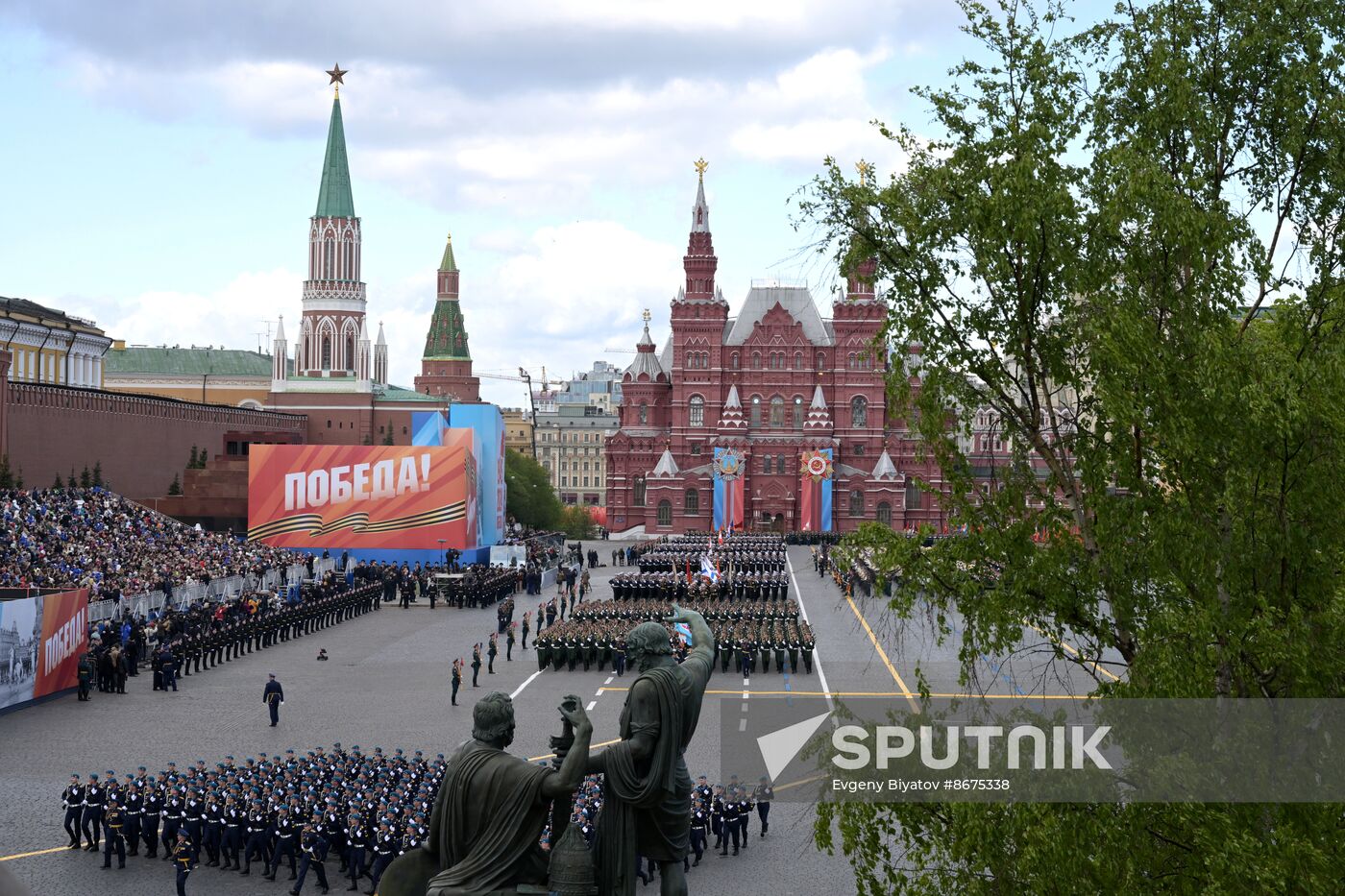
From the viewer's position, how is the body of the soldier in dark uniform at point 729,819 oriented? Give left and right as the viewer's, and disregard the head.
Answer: facing the viewer and to the left of the viewer

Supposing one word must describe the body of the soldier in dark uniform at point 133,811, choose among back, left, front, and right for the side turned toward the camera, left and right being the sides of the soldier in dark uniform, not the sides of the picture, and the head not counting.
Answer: front

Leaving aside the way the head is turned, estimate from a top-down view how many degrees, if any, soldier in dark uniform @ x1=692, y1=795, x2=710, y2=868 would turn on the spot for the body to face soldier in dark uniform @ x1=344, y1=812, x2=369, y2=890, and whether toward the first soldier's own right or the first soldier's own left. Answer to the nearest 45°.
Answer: approximately 45° to the first soldier's own right

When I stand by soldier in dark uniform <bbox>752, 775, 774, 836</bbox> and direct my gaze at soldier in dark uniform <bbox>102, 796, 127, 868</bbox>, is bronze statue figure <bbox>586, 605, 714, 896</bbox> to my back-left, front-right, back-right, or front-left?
front-left

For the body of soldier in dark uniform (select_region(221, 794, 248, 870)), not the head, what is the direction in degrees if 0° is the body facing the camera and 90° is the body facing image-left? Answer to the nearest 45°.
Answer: approximately 45°

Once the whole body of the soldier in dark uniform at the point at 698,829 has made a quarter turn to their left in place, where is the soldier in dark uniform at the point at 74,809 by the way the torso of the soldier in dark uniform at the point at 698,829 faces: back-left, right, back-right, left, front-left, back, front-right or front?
back-right

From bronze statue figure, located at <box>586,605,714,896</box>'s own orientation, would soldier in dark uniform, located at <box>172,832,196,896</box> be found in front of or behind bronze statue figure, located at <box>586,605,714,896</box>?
in front

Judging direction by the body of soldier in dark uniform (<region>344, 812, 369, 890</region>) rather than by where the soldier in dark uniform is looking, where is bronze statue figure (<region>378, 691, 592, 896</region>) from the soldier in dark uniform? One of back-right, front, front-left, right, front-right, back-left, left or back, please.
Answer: front-left

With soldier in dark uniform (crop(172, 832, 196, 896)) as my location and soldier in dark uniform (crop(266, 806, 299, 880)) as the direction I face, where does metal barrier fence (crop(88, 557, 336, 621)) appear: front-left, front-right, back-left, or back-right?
front-left

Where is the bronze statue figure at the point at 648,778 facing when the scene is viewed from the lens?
facing away from the viewer and to the left of the viewer

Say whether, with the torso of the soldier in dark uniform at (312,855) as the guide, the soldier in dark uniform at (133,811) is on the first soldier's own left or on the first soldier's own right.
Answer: on the first soldier's own right

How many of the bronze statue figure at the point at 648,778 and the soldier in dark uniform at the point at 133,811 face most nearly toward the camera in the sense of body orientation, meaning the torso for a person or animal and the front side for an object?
1

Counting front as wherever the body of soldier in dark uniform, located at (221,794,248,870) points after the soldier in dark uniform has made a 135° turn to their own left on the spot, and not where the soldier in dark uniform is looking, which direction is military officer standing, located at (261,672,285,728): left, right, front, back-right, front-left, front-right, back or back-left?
left

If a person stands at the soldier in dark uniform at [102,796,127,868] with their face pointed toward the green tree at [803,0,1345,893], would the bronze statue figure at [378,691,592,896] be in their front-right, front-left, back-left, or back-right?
front-right

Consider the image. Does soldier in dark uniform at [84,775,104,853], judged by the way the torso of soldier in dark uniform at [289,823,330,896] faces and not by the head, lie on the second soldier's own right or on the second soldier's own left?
on the second soldier's own right
